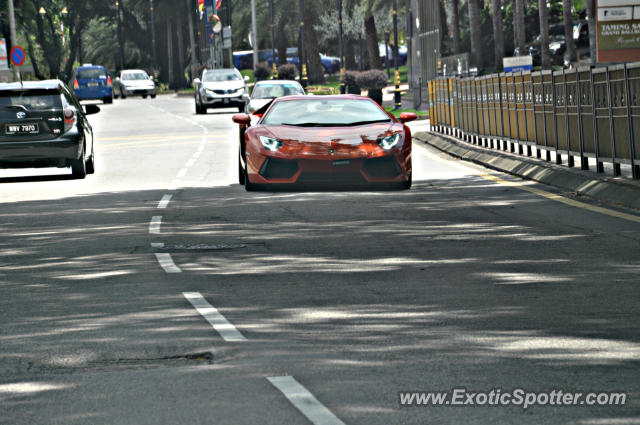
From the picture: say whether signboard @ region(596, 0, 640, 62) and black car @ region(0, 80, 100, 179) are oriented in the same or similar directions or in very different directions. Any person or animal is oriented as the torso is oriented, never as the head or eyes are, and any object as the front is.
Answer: very different directions

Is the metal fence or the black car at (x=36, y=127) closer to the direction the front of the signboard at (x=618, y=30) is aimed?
the metal fence

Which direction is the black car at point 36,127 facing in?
away from the camera

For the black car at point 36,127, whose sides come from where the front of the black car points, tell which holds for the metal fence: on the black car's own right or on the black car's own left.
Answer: on the black car's own right

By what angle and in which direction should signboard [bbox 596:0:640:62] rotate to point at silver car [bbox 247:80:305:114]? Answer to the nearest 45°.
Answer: approximately 135° to its right

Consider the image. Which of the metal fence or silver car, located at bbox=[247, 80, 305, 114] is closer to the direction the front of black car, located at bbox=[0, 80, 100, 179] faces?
the silver car

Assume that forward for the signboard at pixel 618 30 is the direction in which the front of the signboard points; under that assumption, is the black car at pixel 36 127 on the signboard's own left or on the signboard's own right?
on the signboard's own right

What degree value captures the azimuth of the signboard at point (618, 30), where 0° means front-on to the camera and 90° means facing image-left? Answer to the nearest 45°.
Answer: approximately 0°

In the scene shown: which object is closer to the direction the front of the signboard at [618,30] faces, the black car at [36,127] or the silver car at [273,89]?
the black car

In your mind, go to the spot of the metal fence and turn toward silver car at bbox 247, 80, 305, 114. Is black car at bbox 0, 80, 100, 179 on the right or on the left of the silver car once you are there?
left

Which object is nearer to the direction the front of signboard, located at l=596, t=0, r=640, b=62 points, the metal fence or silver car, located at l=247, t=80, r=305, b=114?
the metal fence

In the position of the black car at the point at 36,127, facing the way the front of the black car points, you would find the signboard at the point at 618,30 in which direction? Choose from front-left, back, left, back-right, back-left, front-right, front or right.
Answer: right

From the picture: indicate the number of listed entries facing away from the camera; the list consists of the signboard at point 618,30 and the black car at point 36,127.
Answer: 1
